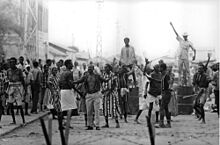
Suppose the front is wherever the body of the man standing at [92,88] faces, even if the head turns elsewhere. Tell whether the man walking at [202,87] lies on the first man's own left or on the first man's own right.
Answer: on the first man's own left

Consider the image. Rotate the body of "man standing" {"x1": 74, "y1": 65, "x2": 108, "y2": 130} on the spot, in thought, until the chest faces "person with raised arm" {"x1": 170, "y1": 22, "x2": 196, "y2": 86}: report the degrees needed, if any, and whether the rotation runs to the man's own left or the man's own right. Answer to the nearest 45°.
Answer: approximately 135° to the man's own left

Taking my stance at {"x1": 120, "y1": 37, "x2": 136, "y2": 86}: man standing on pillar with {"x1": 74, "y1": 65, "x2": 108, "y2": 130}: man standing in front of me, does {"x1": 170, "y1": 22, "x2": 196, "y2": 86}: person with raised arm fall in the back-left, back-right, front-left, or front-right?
back-left

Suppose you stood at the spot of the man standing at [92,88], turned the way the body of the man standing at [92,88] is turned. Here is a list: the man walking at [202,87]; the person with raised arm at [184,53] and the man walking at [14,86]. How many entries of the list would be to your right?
1

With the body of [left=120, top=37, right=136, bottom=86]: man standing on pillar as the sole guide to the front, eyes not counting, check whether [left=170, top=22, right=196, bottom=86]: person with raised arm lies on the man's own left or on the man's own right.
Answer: on the man's own left

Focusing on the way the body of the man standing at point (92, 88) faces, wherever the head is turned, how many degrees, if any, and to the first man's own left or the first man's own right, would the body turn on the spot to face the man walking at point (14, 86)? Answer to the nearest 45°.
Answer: approximately 90° to the first man's own right

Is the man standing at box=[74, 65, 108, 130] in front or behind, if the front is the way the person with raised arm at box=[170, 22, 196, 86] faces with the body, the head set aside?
in front
